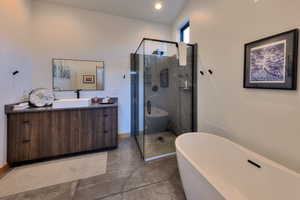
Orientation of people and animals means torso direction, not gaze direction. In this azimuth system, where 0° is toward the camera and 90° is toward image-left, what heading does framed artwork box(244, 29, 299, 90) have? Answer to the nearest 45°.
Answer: approximately 45°
